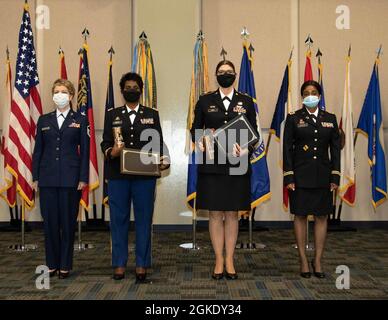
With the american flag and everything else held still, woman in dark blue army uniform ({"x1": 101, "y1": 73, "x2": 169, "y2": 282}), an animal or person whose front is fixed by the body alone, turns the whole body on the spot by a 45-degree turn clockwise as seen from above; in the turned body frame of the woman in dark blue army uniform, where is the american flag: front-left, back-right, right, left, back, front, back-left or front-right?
right

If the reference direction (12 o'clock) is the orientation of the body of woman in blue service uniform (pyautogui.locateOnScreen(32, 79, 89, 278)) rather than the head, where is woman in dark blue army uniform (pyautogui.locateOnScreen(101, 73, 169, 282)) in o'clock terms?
The woman in dark blue army uniform is roughly at 10 o'clock from the woman in blue service uniform.

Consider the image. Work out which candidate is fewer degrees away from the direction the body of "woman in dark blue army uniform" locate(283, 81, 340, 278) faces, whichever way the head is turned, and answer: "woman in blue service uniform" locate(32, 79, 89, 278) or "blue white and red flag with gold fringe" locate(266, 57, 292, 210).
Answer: the woman in blue service uniform

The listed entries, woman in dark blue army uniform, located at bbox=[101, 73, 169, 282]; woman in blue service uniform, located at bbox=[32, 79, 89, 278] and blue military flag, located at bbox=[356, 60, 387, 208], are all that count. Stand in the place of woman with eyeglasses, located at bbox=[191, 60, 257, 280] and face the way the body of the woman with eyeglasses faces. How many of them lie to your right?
2

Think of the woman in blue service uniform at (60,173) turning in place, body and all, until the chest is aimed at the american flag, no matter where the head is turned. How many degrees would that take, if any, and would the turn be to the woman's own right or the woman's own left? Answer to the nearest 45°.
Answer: approximately 180°

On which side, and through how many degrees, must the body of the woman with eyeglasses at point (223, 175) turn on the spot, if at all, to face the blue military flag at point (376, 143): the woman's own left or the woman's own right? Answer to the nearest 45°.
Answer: approximately 135° to the woman's own left

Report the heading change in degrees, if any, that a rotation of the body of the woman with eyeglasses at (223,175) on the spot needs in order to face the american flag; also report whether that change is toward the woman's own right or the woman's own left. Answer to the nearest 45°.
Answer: approximately 135° to the woman's own right

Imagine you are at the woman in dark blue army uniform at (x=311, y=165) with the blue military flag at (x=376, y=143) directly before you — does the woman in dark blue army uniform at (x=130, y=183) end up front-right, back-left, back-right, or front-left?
back-left

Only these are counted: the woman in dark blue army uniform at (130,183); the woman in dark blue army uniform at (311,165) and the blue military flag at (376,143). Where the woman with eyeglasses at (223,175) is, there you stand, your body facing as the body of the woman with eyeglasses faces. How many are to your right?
1

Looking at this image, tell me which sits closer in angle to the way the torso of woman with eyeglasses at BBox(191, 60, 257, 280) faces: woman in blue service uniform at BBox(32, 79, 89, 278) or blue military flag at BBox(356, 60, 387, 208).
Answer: the woman in blue service uniform
